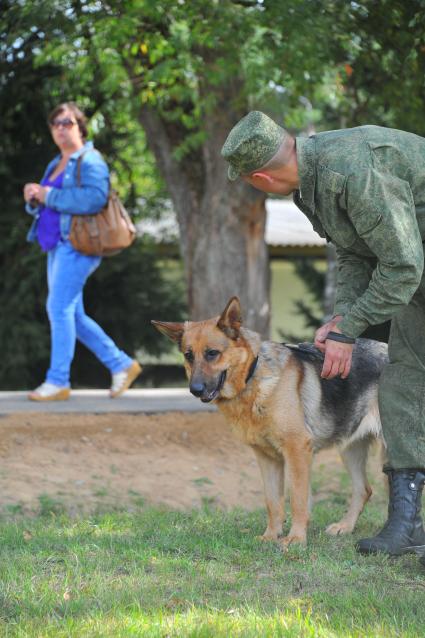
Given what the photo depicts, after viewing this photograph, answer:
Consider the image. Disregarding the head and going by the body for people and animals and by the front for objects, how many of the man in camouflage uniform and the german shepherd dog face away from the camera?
0

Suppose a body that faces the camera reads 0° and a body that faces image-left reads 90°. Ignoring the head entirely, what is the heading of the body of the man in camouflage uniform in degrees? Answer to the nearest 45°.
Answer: approximately 90°

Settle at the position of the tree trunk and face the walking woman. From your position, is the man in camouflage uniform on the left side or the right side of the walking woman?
left

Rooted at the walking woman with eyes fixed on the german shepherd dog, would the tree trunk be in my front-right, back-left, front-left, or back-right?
back-left

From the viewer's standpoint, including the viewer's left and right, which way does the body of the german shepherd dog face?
facing the viewer and to the left of the viewer

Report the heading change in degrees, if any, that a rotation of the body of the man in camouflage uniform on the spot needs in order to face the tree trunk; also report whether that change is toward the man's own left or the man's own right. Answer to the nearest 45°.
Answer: approximately 90° to the man's own right

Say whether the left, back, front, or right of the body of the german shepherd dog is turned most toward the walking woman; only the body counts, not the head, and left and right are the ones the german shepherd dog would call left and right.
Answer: right
